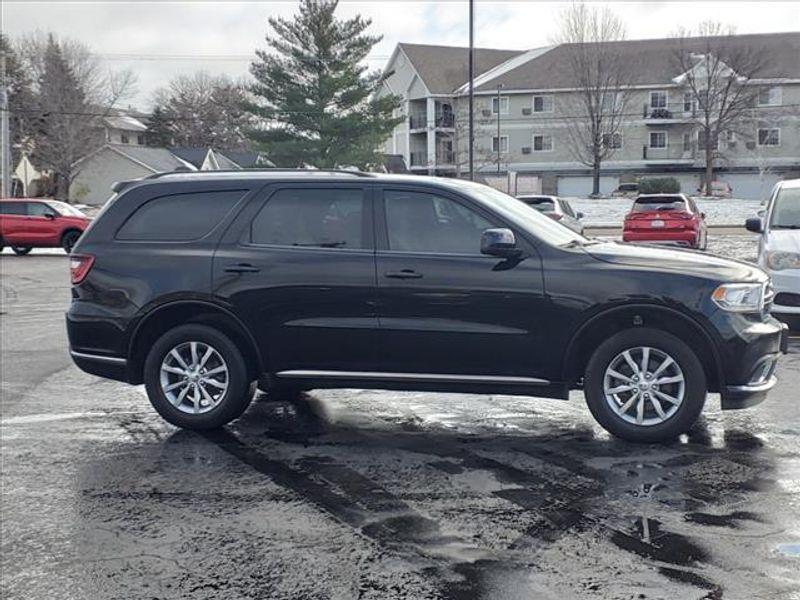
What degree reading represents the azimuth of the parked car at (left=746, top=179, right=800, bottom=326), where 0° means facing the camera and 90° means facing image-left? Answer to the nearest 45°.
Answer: approximately 0°

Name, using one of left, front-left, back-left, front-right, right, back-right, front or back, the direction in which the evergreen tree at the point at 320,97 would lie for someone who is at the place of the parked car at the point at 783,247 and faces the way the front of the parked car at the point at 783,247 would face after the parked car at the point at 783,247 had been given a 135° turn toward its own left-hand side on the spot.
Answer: left

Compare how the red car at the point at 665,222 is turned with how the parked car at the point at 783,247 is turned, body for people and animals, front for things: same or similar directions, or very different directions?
very different directions

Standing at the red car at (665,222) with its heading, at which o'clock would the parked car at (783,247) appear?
The parked car is roughly at 6 o'clock from the red car.

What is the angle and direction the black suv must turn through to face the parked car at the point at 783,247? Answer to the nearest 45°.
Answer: approximately 45° to its left

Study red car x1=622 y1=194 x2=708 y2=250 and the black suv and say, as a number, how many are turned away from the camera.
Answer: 1

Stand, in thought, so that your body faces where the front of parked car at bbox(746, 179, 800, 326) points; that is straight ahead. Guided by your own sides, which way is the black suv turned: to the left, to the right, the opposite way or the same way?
to the left

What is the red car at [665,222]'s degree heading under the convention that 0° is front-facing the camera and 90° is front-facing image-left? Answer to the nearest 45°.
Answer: approximately 180°

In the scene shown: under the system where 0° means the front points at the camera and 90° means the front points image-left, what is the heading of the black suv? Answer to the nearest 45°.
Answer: approximately 270°

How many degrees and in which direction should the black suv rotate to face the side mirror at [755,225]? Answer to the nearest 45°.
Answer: approximately 45° to its left

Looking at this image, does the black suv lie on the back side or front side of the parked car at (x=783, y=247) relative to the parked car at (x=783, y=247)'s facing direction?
on the front side

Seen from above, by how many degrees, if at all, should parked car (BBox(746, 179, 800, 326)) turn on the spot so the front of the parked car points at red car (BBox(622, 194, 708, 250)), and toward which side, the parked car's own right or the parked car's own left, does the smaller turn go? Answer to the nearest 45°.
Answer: approximately 180°

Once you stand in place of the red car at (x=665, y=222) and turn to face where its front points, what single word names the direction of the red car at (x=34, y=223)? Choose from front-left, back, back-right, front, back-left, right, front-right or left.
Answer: left

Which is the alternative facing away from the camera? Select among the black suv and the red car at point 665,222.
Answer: the red car
